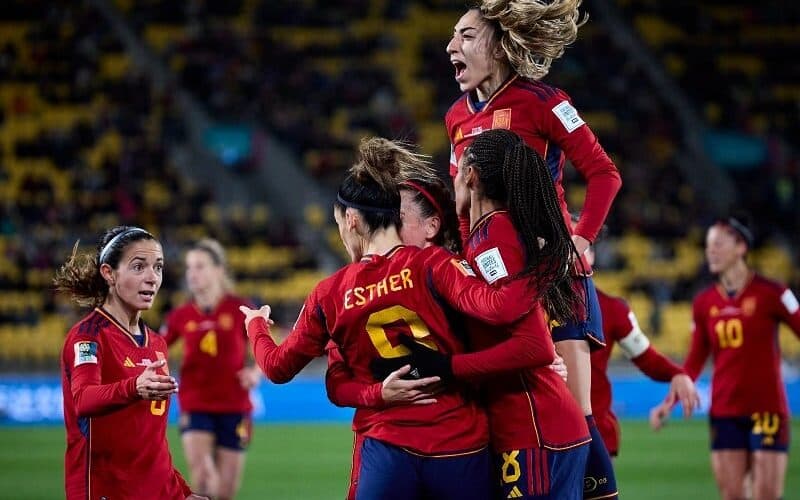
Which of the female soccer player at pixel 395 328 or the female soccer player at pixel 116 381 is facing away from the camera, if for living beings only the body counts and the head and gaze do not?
the female soccer player at pixel 395 328

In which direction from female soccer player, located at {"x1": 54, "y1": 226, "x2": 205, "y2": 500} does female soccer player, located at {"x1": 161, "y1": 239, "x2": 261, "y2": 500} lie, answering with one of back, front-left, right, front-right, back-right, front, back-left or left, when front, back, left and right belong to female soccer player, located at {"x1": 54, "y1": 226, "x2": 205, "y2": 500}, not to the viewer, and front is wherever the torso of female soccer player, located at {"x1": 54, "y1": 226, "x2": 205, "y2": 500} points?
back-left

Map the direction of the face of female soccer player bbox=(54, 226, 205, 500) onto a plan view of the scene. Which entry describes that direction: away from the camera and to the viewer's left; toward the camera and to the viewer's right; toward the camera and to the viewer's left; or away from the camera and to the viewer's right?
toward the camera and to the viewer's right

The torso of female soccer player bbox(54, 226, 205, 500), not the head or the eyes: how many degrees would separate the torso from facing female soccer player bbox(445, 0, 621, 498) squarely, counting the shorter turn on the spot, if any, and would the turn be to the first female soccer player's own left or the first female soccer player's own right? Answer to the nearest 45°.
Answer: approximately 45° to the first female soccer player's own left

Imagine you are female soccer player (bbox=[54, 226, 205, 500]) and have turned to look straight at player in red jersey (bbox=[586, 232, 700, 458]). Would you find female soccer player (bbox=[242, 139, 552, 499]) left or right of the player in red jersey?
right

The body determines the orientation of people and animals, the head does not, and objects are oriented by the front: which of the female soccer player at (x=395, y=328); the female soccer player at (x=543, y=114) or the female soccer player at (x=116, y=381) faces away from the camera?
the female soccer player at (x=395, y=328)

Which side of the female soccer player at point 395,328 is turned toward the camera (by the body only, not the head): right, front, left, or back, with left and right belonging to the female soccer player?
back

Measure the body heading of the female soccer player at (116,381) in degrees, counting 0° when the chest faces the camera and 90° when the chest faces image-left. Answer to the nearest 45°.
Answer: approximately 315°

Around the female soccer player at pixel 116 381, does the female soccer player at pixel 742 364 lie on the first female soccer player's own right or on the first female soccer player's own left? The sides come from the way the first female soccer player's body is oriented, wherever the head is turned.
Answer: on the first female soccer player's own left

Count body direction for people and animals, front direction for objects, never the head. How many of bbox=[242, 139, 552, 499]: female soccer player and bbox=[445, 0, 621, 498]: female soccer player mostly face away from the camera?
1

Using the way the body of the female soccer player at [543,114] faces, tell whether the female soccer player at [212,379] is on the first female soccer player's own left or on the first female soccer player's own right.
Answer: on the first female soccer player's own right

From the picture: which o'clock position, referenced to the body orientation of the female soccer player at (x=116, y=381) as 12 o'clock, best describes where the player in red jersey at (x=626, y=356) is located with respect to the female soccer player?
The player in red jersey is roughly at 10 o'clock from the female soccer player.

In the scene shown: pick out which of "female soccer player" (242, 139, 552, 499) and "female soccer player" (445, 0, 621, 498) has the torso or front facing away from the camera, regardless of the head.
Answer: "female soccer player" (242, 139, 552, 499)
